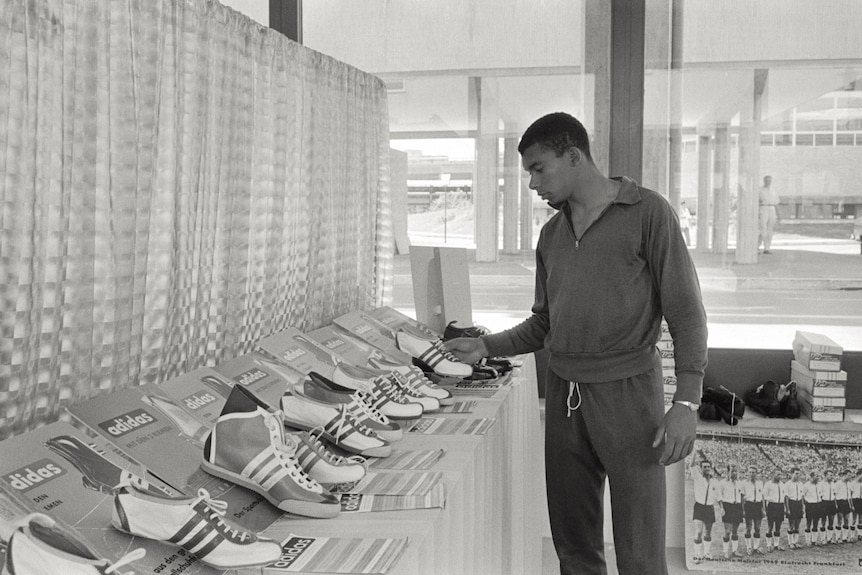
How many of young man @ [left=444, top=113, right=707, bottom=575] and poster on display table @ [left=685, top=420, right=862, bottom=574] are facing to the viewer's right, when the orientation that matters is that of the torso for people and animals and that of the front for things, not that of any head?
0

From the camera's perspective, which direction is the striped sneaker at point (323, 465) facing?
to the viewer's right

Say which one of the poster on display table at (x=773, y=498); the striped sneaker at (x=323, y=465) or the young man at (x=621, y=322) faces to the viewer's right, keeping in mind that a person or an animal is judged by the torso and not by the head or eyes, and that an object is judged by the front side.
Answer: the striped sneaker

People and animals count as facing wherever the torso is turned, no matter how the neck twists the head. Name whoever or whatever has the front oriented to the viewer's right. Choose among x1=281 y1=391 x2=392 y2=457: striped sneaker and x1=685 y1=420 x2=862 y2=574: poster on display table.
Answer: the striped sneaker

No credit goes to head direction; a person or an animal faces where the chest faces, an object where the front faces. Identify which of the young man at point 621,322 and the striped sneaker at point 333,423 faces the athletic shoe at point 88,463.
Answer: the young man

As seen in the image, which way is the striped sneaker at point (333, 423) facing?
to the viewer's right

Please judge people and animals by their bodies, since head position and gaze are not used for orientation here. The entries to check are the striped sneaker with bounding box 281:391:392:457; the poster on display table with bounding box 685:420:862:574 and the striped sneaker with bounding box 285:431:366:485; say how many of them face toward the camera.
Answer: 1

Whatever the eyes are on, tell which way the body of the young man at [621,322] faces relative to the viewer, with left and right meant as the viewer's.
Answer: facing the viewer and to the left of the viewer

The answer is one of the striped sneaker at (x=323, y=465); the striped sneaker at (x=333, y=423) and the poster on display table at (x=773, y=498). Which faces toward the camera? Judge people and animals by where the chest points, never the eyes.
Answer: the poster on display table

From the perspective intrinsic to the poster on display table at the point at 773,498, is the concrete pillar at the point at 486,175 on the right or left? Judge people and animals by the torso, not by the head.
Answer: on its right

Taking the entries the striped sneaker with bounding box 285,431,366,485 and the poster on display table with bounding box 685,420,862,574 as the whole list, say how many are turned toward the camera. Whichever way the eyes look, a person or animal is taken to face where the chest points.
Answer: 1

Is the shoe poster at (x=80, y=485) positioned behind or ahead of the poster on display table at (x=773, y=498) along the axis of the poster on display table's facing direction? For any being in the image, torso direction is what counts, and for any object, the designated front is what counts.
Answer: ahead
